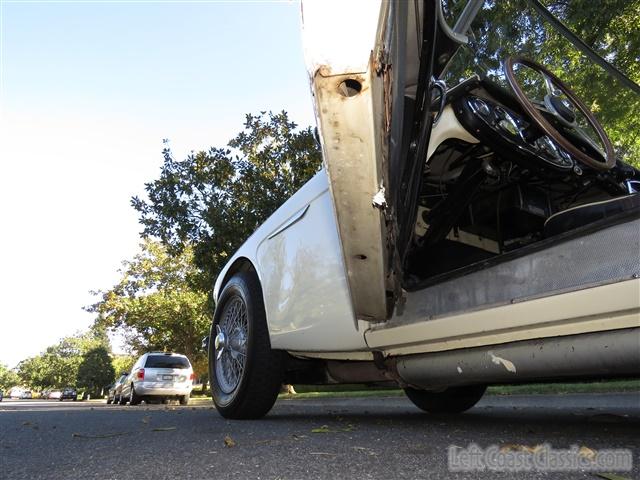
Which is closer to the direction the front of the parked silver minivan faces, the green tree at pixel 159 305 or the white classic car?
the green tree

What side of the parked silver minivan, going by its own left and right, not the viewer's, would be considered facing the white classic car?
back

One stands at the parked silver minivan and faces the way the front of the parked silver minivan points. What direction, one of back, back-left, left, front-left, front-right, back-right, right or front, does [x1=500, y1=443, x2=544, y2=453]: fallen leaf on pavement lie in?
back

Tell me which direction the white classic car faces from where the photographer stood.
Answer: facing away from the viewer and to the left of the viewer

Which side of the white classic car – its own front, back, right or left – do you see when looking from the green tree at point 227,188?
front

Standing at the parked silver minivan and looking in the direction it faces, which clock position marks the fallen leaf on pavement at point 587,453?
The fallen leaf on pavement is roughly at 6 o'clock from the parked silver minivan.

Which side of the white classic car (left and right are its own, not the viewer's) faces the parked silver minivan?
front

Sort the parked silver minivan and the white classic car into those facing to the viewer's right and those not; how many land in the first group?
0

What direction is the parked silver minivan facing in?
away from the camera

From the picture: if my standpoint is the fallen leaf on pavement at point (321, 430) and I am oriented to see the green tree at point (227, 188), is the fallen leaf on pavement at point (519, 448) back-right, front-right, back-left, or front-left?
back-right

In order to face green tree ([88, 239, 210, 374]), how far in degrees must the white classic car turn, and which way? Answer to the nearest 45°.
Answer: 0° — it already faces it
